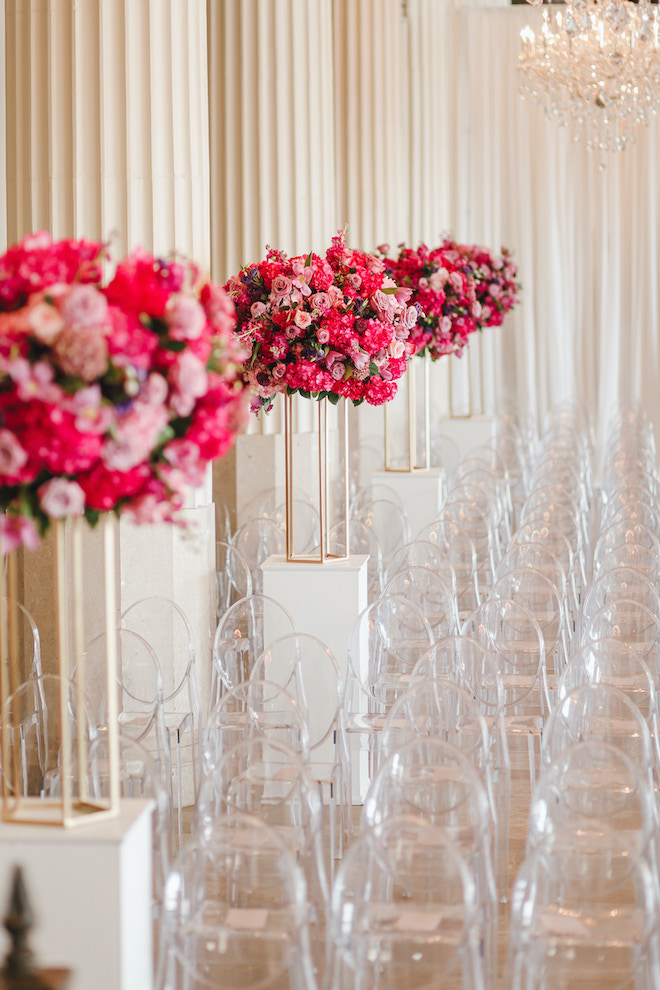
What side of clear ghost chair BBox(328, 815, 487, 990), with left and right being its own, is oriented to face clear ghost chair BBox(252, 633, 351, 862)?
front

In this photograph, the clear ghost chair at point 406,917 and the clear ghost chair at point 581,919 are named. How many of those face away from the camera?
2

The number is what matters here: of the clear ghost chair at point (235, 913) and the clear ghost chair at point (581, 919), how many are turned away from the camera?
2

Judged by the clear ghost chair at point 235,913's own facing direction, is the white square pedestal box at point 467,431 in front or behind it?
in front

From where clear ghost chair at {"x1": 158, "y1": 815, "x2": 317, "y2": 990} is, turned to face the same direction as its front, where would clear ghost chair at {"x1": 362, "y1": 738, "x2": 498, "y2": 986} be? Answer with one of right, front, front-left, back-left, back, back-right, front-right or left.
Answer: front-right

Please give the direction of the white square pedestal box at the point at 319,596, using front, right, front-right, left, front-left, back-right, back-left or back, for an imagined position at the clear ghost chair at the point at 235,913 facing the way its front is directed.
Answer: front

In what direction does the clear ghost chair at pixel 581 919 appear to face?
away from the camera

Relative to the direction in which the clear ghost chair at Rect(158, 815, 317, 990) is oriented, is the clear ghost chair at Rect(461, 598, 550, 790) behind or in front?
in front

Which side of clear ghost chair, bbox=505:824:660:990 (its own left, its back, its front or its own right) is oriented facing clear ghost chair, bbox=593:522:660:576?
front

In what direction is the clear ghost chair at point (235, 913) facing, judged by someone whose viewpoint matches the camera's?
facing away from the viewer

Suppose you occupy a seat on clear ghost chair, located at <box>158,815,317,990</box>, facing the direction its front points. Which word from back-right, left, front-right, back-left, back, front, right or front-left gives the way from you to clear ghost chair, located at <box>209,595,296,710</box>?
front

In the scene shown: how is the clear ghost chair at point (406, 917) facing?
away from the camera

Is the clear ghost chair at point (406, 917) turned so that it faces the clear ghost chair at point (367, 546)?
yes

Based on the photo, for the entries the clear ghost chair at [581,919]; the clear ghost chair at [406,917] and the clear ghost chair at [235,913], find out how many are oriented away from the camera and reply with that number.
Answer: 3

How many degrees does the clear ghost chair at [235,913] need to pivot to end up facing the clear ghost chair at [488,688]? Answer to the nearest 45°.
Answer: approximately 45° to its right

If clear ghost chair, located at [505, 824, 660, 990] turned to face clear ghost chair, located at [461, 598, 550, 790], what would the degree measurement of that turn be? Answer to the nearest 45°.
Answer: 0° — it already faces it
